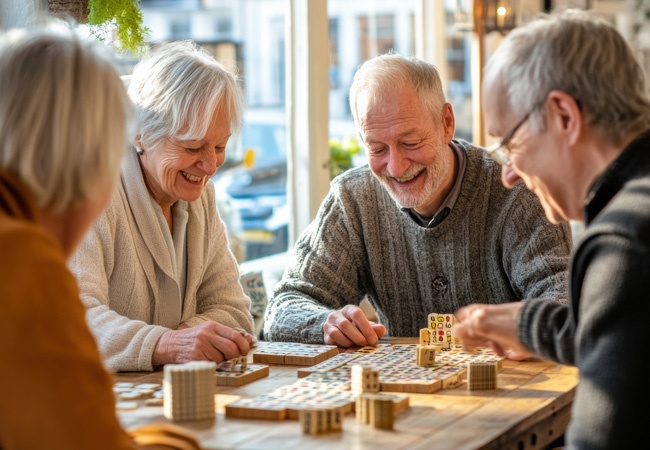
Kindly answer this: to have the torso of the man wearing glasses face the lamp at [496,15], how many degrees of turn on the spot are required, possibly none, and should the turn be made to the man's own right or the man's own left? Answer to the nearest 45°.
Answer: approximately 90° to the man's own right

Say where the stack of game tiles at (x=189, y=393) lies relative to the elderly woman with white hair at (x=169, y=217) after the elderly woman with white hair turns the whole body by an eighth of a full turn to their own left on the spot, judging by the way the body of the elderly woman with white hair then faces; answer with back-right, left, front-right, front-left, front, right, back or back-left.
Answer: right

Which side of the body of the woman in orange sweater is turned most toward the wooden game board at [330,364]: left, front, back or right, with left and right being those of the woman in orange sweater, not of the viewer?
front

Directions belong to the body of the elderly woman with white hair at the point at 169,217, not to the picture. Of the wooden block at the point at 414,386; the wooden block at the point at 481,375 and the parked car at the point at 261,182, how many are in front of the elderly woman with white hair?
2

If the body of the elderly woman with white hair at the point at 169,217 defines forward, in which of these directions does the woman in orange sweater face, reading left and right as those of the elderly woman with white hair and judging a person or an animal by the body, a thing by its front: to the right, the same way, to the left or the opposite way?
to the left

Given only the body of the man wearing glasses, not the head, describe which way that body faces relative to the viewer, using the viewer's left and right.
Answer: facing to the left of the viewer

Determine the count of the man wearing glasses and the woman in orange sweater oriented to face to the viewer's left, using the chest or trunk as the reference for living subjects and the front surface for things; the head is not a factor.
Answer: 1

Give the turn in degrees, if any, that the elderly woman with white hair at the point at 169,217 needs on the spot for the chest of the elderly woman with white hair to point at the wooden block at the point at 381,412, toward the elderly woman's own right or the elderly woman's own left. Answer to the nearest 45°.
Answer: approximately 45° to the elderly woman's own right

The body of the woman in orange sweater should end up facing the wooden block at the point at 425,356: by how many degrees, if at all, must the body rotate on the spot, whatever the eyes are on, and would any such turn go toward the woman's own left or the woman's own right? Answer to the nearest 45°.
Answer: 0° — they already face it

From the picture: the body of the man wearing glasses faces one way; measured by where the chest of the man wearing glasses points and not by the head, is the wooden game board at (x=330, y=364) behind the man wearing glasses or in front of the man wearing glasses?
in front

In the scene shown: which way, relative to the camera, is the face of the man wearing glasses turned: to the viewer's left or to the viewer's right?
to the viewer's left

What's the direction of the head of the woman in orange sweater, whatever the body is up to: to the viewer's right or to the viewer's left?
to the viewer's right

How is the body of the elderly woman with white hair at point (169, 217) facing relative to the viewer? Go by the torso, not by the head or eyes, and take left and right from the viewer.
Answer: facing the viewer and to the right of the viewer

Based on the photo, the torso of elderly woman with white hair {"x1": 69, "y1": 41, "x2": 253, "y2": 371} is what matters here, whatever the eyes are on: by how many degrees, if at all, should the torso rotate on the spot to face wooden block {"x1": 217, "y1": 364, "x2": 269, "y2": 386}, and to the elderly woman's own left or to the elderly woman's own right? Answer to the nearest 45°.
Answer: approximately 45° to the elderly woman's own right

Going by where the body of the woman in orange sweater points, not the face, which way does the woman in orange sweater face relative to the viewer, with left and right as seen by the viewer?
facing away from the viewer and to the right of the viewer

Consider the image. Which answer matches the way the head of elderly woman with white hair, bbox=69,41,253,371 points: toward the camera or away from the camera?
toward the camera

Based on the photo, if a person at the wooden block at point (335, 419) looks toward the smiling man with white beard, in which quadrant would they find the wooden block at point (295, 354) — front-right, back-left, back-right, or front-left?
front-left
